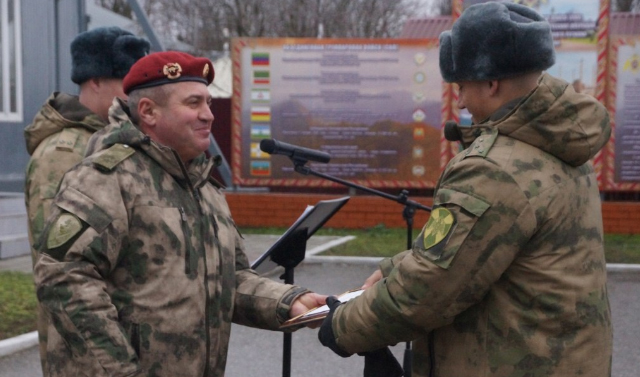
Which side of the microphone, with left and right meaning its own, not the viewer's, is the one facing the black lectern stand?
left

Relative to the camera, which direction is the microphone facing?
to the viewer's left

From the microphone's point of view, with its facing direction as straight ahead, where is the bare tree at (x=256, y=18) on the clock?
The bare tree is roughly at 3 o'clock from the microphone.

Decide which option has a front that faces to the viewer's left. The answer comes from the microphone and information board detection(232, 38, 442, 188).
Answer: the microphone

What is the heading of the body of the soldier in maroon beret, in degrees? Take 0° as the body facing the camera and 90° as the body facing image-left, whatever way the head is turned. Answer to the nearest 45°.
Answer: approximately 315°

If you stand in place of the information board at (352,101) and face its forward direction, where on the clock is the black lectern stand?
The black lectern stand is roughly at 12 o'clock from the information board.

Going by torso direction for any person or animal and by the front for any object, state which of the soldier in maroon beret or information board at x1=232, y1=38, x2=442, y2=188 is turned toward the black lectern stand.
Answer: the information board

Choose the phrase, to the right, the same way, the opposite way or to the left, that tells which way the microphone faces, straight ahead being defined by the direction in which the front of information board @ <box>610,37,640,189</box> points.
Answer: to the right

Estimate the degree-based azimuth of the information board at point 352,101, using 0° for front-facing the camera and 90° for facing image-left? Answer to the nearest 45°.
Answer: approximately 0°

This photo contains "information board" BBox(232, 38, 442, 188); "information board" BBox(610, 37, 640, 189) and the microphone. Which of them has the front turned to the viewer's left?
the microphone

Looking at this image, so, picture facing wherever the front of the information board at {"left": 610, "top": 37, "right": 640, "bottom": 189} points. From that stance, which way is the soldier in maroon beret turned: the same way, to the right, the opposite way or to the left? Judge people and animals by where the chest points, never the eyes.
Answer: to the left

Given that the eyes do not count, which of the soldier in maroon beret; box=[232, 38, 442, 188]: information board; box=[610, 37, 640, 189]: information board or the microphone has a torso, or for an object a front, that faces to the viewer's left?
the microphone

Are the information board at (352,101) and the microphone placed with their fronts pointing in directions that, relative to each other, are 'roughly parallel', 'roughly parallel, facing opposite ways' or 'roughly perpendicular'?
roughly perpendicular
